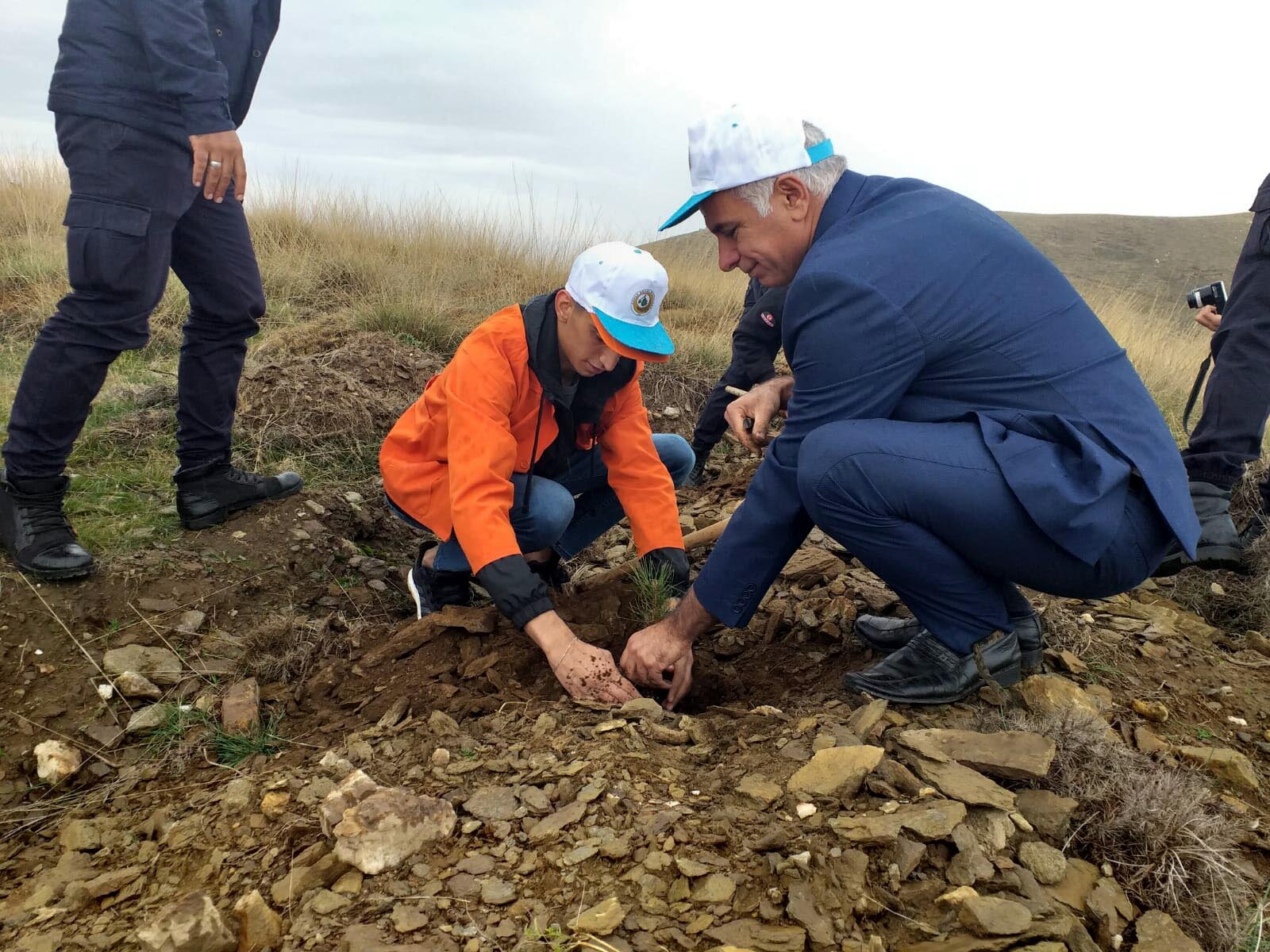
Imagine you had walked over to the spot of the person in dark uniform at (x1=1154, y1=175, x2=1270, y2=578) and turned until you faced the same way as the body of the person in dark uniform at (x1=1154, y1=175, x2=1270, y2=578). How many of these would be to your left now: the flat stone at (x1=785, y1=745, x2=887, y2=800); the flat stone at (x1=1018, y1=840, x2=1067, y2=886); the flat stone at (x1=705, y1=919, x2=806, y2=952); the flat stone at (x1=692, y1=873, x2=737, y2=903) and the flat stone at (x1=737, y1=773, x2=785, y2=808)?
5

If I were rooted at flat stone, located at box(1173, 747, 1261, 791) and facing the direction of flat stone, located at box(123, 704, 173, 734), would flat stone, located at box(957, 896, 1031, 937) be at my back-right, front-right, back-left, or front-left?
front-left

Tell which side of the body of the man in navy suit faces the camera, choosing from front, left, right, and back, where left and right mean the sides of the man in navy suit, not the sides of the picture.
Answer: left

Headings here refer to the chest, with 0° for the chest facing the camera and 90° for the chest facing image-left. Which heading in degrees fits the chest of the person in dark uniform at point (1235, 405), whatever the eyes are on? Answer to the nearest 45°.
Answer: approximately 90°

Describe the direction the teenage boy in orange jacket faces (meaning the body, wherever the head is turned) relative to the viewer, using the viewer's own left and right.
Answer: facing the viewer and to the right of the viewer

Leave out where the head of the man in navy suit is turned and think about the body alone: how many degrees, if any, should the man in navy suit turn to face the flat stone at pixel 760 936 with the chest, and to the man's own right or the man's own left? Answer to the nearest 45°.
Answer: approximately 90° to the man's own left

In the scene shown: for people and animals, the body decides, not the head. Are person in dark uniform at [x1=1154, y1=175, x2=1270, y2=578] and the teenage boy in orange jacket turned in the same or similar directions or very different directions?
very different directions

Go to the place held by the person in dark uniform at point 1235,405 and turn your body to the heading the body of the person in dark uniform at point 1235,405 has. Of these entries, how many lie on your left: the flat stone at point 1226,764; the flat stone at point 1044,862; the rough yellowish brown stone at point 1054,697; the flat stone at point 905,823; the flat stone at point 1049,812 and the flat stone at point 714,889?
6

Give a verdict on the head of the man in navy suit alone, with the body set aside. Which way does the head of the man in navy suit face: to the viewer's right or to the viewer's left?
to the viewer's left

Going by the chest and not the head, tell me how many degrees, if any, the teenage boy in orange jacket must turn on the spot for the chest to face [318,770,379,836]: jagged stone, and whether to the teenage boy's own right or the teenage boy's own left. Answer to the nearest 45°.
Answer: approximately 45° to the teenage boy's own right

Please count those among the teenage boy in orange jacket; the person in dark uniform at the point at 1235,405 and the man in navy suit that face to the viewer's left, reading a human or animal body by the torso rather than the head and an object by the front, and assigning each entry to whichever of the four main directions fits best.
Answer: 2

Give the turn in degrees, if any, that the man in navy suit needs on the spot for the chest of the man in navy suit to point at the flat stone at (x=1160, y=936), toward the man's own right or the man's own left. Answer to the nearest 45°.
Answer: approximately 135° to the man's own left

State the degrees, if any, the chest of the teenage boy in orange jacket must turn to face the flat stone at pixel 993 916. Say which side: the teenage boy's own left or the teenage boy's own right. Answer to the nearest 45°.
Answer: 0° — they already face it

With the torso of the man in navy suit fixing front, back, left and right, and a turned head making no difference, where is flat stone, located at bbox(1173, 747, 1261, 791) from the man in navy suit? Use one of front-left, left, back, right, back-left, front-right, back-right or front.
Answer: back

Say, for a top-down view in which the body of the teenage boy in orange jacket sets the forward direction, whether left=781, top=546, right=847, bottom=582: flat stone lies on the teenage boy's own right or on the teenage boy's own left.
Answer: on the teenage boy's own left
